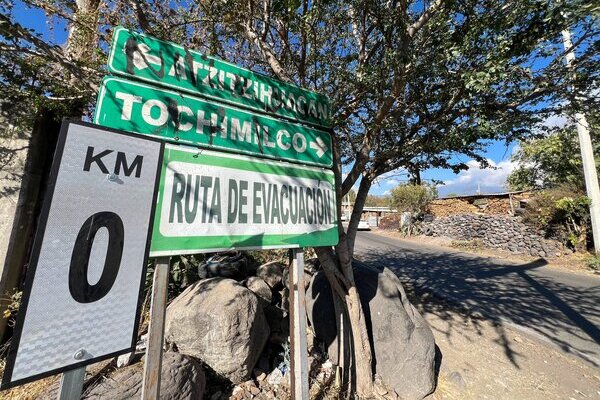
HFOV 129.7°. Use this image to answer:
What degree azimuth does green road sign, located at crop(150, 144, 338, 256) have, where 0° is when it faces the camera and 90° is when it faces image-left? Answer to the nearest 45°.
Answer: approximately 315°

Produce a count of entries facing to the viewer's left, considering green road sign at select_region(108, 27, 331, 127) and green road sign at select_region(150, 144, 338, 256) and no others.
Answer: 0

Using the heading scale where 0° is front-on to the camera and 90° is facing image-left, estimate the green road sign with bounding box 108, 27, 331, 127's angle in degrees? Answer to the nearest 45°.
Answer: approximately 315°

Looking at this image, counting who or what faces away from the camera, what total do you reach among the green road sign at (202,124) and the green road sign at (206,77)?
0

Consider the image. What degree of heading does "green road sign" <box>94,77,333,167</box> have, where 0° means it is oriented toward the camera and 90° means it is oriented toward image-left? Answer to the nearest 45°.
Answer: approximately 315°
